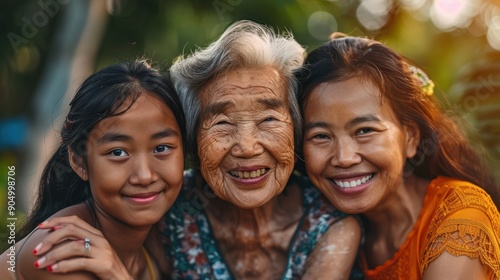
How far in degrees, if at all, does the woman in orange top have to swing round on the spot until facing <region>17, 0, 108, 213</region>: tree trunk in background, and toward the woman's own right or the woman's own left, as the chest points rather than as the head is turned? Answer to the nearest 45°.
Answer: approximately 90° to the woman's own right

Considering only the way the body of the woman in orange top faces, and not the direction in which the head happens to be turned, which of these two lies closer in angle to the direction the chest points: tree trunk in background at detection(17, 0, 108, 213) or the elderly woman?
the elderly woman

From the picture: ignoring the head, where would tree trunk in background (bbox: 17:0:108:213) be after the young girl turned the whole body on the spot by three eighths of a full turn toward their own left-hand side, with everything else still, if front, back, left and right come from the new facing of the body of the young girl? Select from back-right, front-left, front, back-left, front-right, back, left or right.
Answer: front

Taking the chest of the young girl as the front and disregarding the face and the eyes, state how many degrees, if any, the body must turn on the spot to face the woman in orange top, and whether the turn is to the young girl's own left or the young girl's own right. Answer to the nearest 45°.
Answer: approximately 45° to the young girl's own left

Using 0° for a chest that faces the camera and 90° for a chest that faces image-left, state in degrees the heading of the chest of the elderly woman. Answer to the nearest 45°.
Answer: approximately 0°

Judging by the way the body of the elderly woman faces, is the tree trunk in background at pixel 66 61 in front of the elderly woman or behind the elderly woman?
behind

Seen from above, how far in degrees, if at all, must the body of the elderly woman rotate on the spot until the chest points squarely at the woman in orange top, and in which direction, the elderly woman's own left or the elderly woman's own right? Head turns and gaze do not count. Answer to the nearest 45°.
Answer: approximately 90° to the elderly woman's own left
